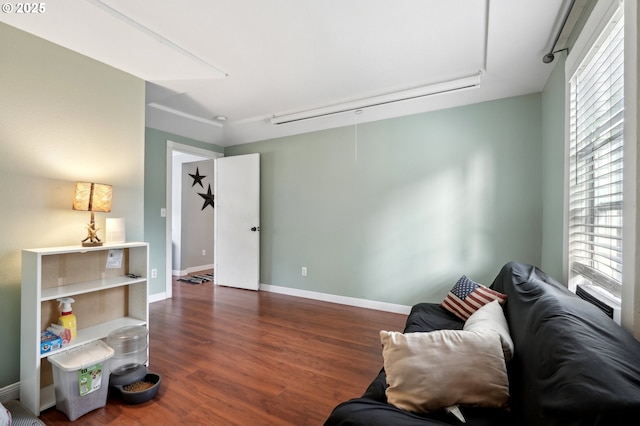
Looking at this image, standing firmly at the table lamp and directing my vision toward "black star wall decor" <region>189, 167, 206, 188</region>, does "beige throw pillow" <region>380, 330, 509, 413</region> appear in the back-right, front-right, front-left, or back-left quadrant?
back-right

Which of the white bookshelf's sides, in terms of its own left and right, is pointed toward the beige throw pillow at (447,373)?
front

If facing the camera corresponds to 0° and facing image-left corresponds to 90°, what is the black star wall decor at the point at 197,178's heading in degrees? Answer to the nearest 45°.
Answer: approximately 315°

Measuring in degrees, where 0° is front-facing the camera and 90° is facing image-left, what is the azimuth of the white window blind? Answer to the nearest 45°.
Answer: approximately 90°

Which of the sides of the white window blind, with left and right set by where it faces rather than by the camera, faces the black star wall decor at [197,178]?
front

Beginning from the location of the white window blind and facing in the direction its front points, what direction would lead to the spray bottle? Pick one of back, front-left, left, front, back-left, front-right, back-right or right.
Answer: front-left

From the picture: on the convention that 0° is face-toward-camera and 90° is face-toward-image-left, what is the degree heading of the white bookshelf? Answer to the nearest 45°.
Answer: approximately 315°

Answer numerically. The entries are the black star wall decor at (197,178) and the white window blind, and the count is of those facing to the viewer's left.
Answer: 1

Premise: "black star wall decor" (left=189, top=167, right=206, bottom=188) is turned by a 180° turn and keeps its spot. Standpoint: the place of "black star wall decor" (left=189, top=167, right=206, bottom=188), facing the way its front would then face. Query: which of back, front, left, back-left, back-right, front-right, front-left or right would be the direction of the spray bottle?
back-left
